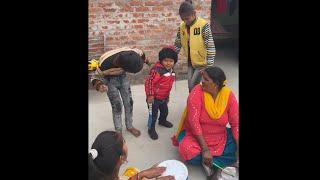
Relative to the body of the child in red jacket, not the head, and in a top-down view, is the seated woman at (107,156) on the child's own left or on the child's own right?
on the child's own right

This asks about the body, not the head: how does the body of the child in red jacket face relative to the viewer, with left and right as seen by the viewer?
facing the viewer and to the right of the viewer
